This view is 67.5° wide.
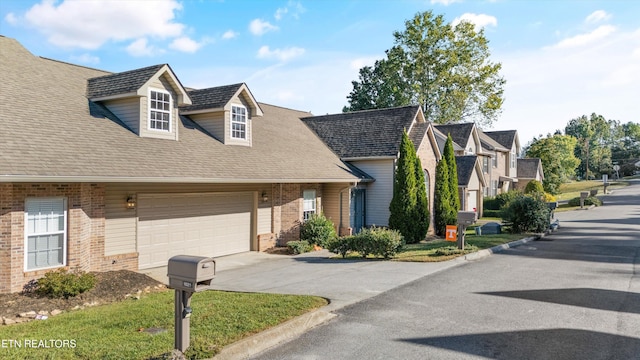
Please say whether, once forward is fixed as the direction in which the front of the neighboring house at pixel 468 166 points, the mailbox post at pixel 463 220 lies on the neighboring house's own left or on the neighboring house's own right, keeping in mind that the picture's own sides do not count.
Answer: on the neighboring house's own right

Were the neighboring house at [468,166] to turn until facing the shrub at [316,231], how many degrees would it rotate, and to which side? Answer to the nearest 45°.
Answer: approximately 45° to its right

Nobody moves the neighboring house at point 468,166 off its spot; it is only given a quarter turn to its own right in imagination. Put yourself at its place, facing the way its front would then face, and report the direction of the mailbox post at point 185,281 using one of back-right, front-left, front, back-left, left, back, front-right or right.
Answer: front-left

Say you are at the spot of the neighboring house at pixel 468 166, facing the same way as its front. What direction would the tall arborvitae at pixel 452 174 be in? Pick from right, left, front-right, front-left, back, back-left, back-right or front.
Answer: front-right

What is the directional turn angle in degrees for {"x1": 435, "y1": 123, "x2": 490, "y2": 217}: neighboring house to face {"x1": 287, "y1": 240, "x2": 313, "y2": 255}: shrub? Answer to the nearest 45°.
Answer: approximately 45° to its right

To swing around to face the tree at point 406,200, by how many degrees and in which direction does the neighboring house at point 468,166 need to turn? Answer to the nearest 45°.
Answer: approximately 45° to its right

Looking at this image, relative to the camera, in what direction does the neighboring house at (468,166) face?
facing the viewer and to the right of the viewer

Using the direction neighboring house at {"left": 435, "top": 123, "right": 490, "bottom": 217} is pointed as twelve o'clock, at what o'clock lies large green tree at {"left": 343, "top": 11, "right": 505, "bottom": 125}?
The large green tree is roughly at 7 o'clock from the neighboring house.

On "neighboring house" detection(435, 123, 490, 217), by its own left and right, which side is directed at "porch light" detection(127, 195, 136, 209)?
right

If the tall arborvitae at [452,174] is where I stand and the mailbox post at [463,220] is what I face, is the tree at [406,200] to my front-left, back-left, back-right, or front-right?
front-right

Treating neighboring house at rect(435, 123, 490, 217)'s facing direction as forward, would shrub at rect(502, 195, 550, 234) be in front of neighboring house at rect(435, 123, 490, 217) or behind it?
in front

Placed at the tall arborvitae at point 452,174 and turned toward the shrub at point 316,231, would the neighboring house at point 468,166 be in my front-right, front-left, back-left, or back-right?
back-right

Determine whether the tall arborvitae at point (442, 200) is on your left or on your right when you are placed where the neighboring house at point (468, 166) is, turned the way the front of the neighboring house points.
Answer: on your right
